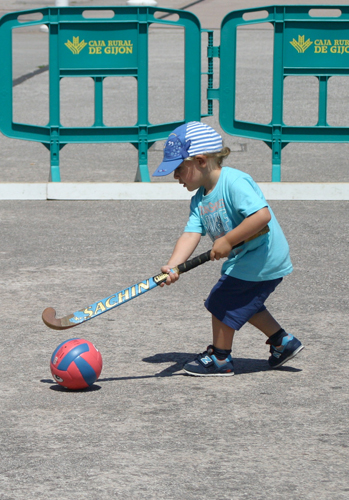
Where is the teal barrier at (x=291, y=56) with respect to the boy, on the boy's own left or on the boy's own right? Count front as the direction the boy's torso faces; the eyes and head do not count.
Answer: on the boy's own right

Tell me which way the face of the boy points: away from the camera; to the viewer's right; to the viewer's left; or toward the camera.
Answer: to the viewer's left

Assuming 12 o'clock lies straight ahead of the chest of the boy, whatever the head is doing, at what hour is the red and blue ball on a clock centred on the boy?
The red and blue ball is roughly at 11 o'clock from the boy.

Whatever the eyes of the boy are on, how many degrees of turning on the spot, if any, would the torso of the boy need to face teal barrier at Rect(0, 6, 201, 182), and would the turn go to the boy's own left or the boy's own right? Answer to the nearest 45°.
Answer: approximately 90° to the boy's own right

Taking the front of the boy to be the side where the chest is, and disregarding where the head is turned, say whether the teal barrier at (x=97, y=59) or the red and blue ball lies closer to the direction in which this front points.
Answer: the red and blue ball

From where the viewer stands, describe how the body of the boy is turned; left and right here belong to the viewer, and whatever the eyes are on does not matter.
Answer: facing to the left of the viewer

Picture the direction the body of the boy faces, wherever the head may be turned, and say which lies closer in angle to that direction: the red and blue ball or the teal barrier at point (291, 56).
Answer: the red and blue ball
